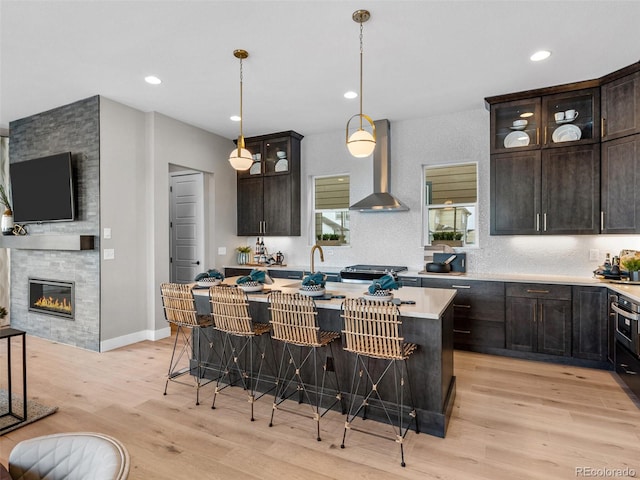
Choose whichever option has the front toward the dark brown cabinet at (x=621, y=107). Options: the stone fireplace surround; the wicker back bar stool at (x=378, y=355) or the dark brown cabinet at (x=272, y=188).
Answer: the wicker back bar stool

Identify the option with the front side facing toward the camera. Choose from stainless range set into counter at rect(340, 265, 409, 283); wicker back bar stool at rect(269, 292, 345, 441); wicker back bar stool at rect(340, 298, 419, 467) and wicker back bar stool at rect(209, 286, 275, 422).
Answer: the stainless range set into counter

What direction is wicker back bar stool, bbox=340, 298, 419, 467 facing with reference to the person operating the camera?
facing away from the viewer and to the right of the viewer

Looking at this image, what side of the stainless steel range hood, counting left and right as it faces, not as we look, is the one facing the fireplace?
right

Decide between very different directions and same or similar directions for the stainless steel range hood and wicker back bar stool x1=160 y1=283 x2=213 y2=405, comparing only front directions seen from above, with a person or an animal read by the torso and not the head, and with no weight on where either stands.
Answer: very different directions

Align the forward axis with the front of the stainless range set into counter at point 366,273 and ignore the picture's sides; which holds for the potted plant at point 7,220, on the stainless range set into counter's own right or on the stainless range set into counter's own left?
on the stainless range set into counter's own right

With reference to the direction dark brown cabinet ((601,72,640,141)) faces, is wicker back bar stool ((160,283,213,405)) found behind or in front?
in front

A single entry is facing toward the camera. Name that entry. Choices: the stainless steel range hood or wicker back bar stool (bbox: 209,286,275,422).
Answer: the stainless steel range hood

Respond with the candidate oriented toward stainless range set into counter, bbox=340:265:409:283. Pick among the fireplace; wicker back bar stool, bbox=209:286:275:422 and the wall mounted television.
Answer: the wicker back bar stool

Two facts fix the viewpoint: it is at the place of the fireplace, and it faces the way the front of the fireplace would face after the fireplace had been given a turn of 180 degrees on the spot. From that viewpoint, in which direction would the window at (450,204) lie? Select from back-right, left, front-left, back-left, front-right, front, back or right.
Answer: right

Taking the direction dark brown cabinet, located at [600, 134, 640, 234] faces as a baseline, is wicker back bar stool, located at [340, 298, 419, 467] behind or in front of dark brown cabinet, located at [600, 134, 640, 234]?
in front

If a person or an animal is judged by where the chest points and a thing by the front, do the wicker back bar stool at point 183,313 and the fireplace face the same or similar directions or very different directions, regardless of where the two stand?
very different directions

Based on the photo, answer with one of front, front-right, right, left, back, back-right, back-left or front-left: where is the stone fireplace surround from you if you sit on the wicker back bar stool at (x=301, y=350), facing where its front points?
left

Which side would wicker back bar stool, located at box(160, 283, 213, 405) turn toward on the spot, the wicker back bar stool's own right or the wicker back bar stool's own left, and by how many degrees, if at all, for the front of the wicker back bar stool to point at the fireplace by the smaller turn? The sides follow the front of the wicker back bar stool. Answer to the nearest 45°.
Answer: approximately 90° to the wicker back bar stool's own left

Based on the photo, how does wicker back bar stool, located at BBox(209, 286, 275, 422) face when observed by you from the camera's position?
facing away from the viewer and to the right of the viewer

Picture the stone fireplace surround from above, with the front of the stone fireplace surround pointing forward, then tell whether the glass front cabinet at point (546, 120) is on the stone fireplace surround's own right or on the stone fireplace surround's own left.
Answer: on the stone fireplace surround's own left

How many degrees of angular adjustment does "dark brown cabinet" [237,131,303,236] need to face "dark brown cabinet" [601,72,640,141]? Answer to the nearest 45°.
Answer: approximately 90° to its left

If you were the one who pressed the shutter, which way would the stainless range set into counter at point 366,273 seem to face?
facing the viewer

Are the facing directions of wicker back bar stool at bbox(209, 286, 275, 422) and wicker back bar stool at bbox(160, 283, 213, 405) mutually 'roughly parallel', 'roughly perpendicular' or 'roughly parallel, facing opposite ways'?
roughly parallel

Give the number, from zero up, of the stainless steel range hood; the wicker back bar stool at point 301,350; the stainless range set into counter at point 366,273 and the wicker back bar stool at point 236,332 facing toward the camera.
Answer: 2
